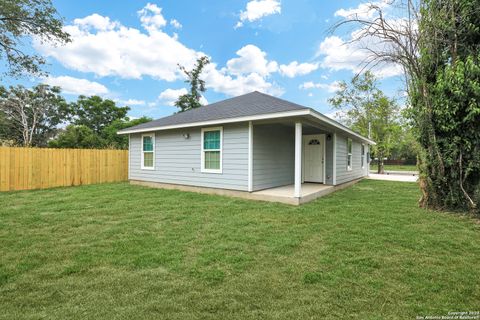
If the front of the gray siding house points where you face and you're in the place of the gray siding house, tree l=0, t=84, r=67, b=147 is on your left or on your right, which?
on your right

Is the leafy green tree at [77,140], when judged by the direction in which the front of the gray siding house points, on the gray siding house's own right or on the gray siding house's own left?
on the gray siding house's own right

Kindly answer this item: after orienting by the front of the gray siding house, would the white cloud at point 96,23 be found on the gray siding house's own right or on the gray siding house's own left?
on the gray siding house's own right

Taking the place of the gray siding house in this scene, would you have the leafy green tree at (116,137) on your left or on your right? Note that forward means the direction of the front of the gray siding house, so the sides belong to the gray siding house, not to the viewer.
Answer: on your right

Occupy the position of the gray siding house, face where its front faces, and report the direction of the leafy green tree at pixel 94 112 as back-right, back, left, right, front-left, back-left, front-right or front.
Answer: right

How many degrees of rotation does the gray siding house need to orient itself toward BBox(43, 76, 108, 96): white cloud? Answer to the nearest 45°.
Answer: approximately 90° to its right

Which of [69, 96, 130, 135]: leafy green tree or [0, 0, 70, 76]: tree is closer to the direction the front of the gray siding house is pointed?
the tree
